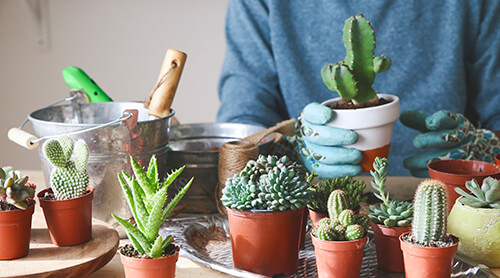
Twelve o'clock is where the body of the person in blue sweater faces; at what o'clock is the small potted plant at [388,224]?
The small potted plant is roughly at 12 o'clock from the person in blue sweater.

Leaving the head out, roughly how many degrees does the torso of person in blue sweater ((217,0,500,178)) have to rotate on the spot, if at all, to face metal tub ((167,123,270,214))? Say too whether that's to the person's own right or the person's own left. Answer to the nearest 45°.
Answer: approximately 45° to the person's own right

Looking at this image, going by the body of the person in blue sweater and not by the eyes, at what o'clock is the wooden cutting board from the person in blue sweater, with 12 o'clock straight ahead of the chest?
The wooden cutting board is roughly at 1 o'clock from the person in blue sweater.

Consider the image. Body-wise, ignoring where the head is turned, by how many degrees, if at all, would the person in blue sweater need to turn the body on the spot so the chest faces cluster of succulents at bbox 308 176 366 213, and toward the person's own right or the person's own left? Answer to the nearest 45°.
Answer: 0° — they already face it

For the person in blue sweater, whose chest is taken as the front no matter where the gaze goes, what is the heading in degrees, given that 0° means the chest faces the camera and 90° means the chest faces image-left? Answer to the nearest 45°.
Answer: approximately 0°

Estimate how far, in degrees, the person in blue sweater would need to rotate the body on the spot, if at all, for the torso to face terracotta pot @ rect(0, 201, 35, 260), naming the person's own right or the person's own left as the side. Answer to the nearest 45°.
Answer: approximately 45° to the person's own right

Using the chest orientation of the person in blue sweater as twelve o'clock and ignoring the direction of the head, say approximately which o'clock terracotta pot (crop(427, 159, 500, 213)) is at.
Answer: The terracotta pot is roughly at 12 o'clock from the person in blue sweater.

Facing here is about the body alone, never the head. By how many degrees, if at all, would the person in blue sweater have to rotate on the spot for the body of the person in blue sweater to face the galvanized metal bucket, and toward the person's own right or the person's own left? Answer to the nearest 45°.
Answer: approximately 45° to the person's own right

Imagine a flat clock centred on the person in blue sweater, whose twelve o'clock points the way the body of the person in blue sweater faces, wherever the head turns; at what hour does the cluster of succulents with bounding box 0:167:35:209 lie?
The cluster of succulents is roughly at 1 o'clock from the person in blue sweater.

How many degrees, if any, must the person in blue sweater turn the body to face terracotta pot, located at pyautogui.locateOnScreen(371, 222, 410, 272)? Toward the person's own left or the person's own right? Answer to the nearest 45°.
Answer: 0° — they already face it
